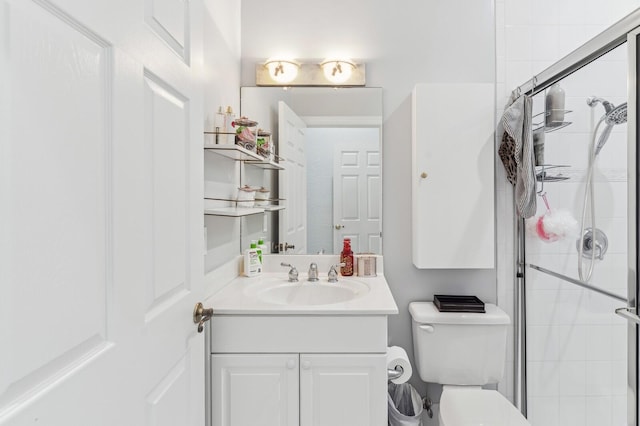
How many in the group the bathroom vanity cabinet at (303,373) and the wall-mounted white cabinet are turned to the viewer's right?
0

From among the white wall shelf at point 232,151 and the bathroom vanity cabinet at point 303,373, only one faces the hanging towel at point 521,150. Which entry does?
the white wall shelf

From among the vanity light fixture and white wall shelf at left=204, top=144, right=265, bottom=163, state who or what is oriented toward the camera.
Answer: the vanity light fixture

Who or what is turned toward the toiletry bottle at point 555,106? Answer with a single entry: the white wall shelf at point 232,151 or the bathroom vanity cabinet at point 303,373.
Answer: the white wall shelf

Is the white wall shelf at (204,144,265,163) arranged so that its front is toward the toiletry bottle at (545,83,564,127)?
yes

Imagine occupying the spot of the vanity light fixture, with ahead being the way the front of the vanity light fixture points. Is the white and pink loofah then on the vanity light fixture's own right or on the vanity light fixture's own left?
on the vanity light fixture's own left

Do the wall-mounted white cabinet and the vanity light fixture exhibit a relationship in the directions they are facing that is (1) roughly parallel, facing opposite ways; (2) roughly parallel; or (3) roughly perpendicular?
roughly parallel

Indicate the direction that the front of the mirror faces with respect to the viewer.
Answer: facing the viewer

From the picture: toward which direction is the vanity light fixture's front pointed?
toward the camera

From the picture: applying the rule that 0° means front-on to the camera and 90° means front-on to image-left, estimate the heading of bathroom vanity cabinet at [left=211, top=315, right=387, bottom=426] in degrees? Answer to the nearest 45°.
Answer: approximately 0°

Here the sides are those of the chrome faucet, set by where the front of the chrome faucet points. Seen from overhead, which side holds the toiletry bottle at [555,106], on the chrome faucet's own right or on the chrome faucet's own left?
on the chrome faucet's own left

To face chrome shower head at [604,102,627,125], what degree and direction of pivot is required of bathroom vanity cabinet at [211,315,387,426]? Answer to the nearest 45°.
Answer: approximately 90° to its left

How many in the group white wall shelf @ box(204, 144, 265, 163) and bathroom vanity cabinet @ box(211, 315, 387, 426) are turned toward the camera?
1
